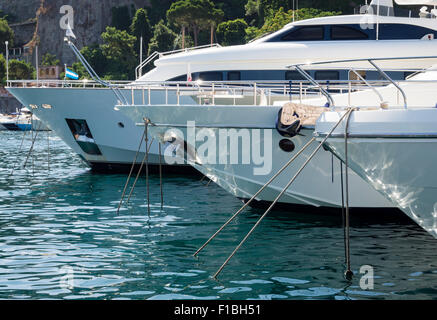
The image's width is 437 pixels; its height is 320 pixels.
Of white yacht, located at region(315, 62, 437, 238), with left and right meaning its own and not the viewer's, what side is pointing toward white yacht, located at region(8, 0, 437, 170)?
right

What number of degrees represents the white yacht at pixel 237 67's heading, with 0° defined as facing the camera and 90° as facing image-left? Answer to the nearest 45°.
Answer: approximately 90°

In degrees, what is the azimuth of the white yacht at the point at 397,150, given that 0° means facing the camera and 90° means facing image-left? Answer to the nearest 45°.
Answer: approximately 90°

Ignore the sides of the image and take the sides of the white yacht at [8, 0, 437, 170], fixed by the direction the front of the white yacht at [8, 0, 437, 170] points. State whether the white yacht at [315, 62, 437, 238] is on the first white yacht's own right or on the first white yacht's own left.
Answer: on the first white yacht's own left

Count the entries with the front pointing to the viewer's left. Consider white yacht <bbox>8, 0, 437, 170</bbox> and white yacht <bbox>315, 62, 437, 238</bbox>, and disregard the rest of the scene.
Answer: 2
